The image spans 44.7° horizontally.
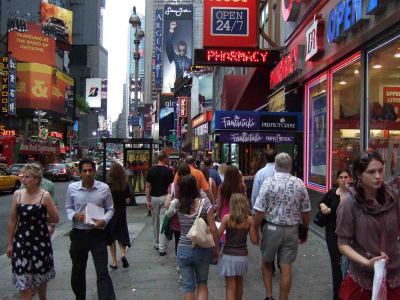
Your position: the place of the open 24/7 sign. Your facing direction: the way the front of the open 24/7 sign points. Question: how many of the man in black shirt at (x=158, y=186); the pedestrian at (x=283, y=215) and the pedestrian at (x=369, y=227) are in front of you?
3

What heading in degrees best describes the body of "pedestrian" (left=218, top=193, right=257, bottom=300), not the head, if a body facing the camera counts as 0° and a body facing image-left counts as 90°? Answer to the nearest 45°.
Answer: approximately 180°

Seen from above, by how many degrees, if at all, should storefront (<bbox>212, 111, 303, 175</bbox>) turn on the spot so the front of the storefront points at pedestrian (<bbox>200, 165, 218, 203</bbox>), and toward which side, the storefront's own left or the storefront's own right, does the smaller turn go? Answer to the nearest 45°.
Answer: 0° — it already faces them

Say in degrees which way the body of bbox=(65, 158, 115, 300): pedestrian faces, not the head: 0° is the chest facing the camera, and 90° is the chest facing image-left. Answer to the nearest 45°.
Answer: approximately 0°

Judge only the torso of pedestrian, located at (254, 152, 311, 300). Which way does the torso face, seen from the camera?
away from the camera

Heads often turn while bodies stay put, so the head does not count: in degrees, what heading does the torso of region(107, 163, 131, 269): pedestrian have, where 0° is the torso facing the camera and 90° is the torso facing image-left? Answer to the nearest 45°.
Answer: approximately 180°

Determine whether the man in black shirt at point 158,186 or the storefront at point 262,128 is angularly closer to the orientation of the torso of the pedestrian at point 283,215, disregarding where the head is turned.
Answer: the storefront

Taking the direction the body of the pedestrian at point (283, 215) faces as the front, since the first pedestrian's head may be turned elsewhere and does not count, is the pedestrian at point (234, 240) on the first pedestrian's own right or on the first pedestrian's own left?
on the first pedestrian's own left

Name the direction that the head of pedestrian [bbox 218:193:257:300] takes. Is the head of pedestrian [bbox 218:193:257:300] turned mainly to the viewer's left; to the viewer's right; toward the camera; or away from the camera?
away from the camera

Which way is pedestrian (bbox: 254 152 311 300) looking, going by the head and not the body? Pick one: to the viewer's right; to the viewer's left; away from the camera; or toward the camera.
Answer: away from the camera

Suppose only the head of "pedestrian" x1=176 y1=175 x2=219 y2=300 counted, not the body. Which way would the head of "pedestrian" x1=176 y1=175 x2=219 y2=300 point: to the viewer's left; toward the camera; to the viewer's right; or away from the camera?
away from the camera
